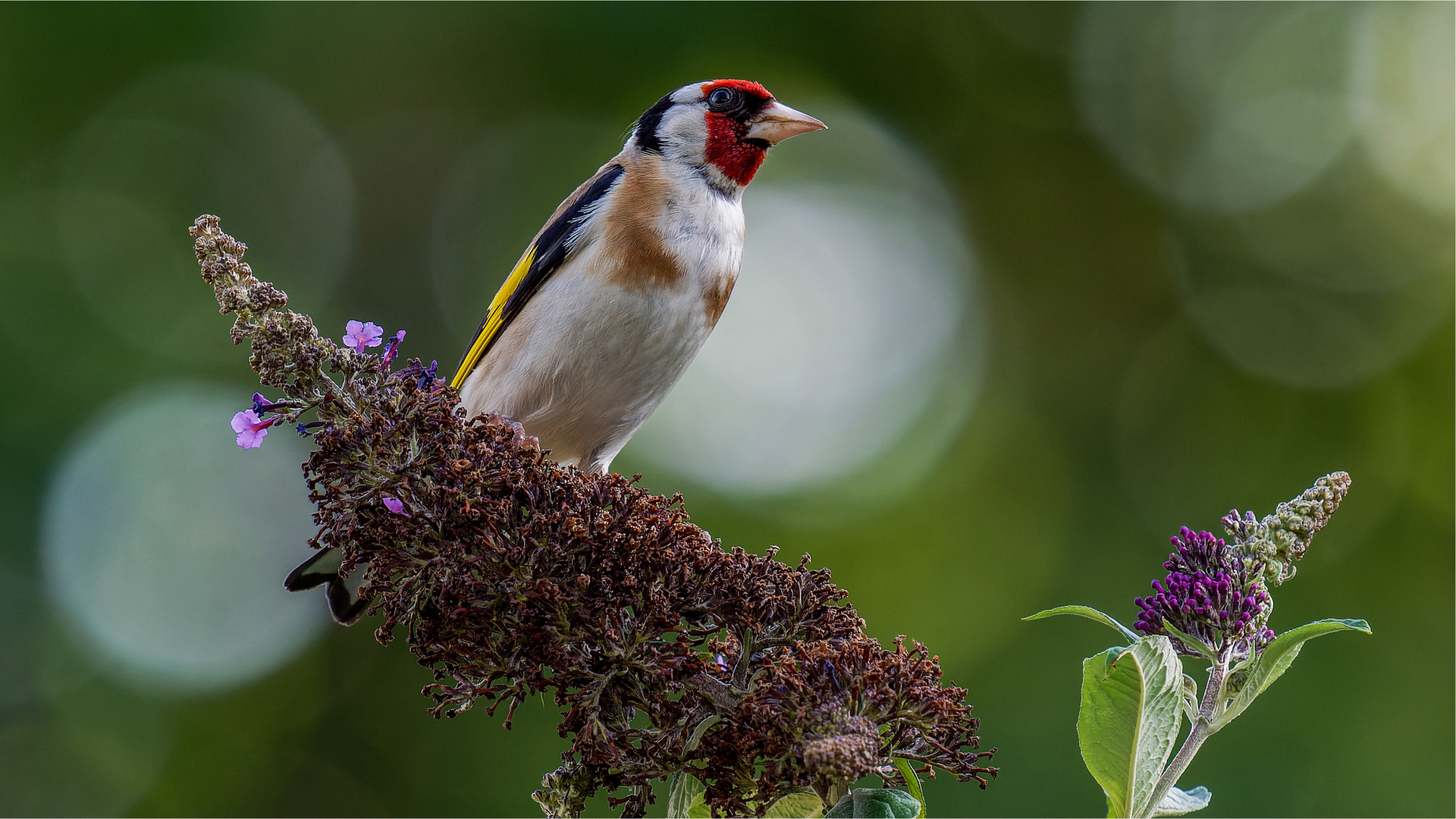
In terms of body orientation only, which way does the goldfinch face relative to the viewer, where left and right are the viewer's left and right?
facing the viewer and to the right of the viewer
